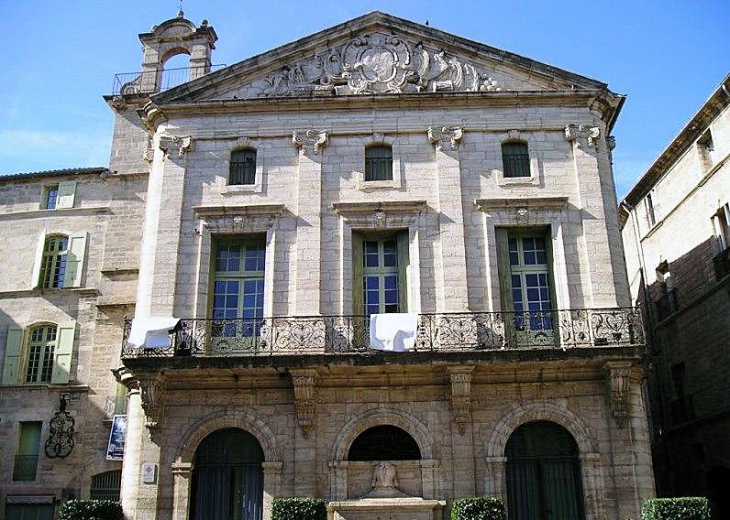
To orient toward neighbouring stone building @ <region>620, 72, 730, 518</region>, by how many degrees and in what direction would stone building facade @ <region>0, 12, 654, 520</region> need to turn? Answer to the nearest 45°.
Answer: approximately 135° to its left

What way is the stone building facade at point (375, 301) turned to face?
toward the camera

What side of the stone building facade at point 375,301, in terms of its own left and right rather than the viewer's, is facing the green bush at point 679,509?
left

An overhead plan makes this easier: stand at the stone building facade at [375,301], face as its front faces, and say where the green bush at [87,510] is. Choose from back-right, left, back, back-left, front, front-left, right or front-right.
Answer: right

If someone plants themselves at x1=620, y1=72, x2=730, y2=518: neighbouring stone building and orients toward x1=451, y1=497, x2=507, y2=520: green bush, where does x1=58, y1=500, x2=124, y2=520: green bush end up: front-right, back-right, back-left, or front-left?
front-right

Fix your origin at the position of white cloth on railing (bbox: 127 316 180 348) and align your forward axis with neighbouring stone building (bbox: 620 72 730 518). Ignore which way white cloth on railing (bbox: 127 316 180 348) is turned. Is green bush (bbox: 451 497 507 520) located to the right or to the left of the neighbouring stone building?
right
